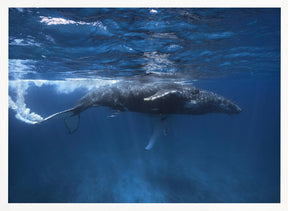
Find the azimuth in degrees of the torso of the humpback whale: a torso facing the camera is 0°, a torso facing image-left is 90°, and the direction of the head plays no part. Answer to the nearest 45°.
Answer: approximately 270°
